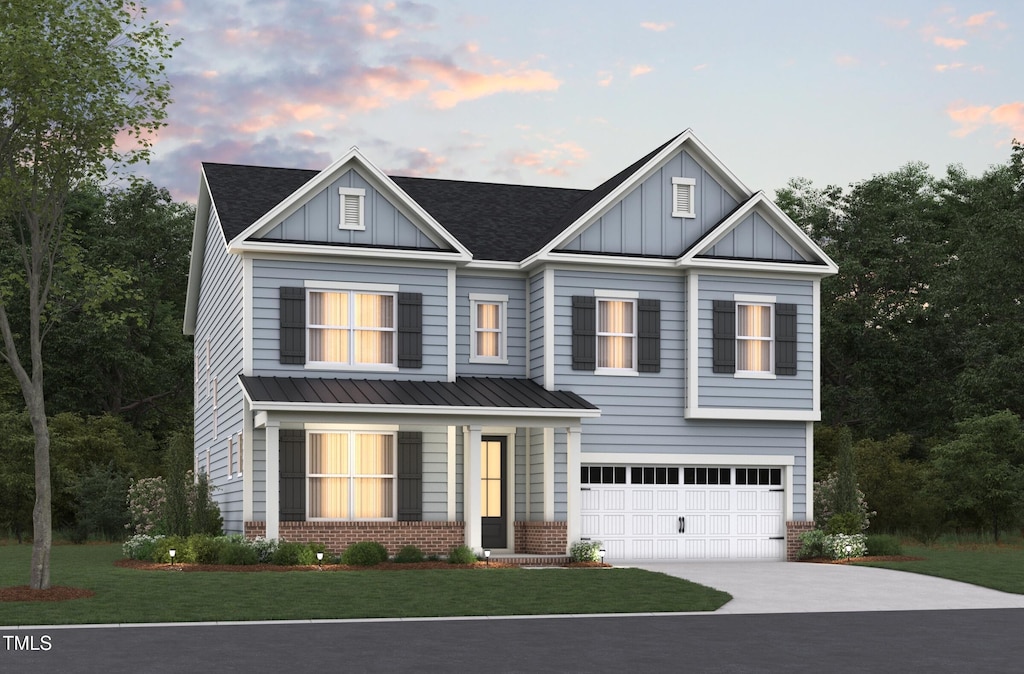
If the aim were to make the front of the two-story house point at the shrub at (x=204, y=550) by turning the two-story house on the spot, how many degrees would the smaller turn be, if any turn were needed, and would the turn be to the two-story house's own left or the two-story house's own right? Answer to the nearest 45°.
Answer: approximately 45° to the two-story house's own right

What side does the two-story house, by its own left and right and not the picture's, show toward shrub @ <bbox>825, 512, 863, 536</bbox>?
left

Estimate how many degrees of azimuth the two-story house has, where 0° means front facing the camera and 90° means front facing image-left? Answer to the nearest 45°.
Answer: approximately 0°

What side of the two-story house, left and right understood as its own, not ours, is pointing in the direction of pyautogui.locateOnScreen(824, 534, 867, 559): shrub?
left

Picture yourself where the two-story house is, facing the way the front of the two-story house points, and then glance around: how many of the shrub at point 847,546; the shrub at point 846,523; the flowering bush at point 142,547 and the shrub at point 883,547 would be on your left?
3
